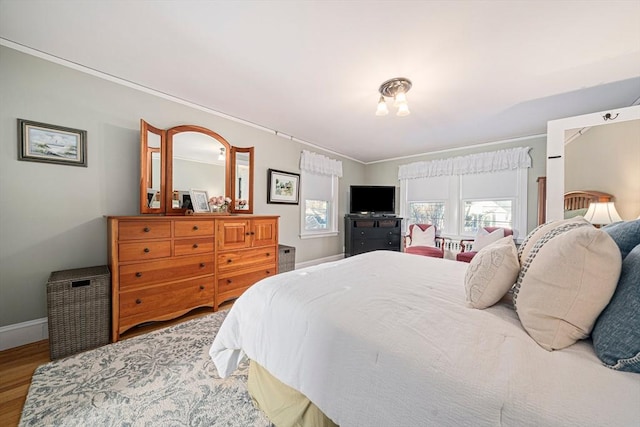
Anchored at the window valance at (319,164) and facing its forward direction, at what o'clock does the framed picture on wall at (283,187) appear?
The framed picture on wall is roughly at 3 o'clock from the window valance.

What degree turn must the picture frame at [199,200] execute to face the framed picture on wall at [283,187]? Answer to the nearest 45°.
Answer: approximately 90° to its left

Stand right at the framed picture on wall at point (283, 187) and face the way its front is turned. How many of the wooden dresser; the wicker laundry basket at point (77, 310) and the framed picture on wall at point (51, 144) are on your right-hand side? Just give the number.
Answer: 3

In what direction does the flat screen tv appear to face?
toward the camera

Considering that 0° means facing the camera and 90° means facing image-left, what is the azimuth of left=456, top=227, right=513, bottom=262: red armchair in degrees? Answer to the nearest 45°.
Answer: approximately 45°

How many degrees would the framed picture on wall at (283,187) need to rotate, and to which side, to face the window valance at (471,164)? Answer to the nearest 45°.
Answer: approximately 45° to its left

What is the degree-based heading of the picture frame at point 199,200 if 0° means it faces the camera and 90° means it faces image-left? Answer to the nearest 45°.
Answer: approximately 315°

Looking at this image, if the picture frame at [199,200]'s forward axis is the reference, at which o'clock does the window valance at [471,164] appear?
The window valance is roughly at 11 o'clock from the picture frame.

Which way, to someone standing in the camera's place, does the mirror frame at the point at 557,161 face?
facing the viewer and to the left of the viewer

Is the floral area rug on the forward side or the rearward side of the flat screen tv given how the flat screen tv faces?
on the forward side

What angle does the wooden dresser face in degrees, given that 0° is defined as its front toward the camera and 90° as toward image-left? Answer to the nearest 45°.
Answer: approximately 315°

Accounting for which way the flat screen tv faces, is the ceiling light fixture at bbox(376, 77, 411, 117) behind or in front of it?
in front

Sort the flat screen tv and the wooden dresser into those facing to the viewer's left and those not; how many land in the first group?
0

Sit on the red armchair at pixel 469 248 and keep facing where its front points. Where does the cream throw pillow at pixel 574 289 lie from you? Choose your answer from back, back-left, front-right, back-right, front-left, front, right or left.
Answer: front-left

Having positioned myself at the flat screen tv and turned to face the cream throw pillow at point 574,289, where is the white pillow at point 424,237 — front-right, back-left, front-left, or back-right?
front-left

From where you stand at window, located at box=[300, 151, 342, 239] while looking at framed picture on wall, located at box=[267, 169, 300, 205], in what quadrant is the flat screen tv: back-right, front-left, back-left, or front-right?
back-left

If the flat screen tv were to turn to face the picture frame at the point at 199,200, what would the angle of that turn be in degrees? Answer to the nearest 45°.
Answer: approximately 45° to its right
